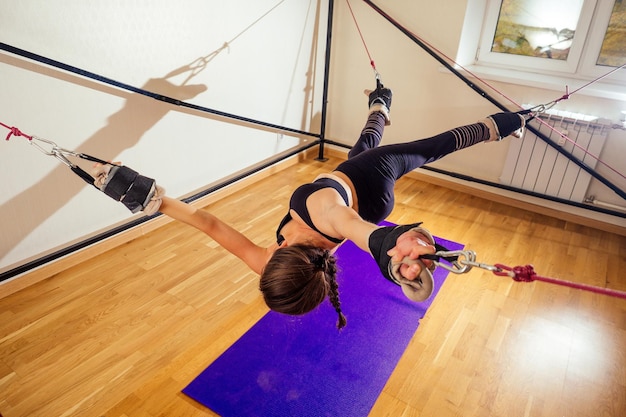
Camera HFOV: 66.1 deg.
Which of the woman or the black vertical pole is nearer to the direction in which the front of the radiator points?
the woman

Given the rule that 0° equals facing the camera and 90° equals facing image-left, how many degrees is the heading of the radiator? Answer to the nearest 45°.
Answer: approximately 0°

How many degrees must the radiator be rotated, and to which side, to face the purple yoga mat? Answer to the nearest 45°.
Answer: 0° — it already faces it

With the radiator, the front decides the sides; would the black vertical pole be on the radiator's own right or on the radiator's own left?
on the radiator's own right
